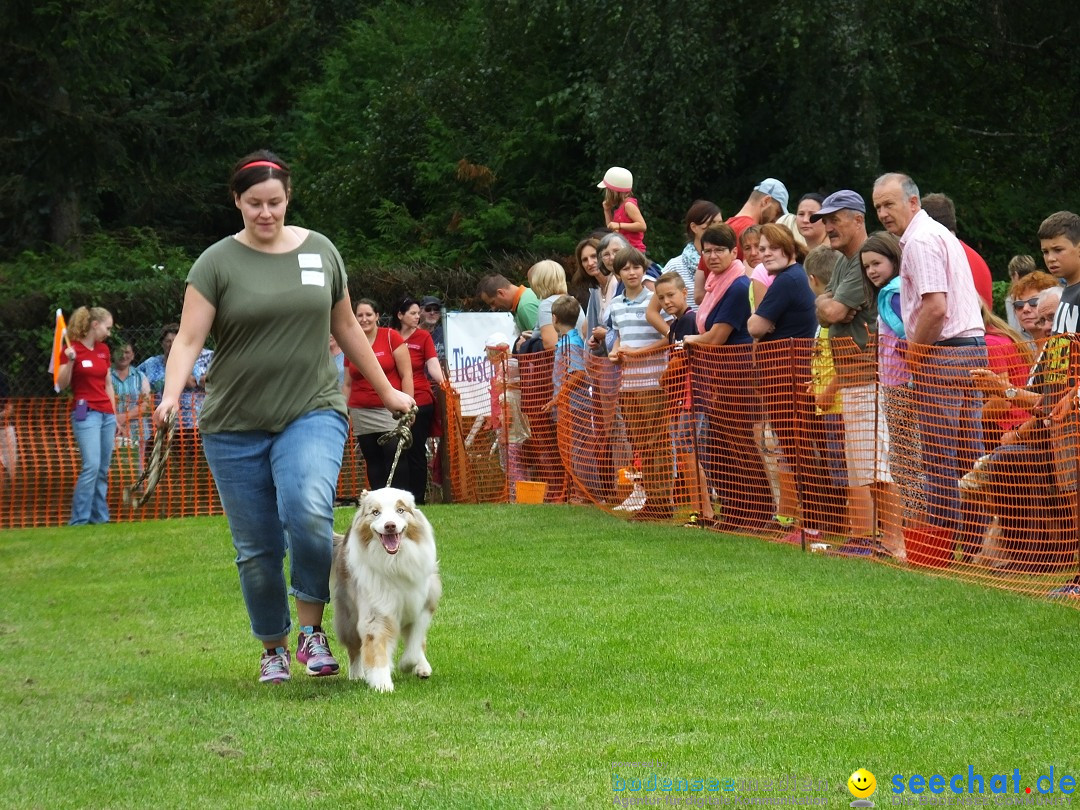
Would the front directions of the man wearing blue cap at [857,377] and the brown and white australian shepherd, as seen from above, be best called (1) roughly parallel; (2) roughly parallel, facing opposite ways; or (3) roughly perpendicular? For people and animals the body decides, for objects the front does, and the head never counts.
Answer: roughly perpendicular

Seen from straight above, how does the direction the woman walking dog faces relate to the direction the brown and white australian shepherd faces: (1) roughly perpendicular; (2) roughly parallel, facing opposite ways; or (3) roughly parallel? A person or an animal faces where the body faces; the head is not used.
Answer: roughly parallel

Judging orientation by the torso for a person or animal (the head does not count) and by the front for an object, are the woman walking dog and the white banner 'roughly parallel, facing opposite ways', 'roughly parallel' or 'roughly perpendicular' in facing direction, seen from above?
roughly parallel

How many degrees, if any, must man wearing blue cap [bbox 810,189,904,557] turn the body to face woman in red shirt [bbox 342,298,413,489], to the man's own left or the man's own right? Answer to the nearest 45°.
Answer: approximately 45° to the man's own right

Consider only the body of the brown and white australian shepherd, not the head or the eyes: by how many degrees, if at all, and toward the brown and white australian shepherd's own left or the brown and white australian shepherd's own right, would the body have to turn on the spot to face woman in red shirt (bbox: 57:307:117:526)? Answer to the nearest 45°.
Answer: approximately 180°

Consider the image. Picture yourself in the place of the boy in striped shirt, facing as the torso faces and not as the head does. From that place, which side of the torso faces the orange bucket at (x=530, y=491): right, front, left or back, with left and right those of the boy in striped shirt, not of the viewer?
right

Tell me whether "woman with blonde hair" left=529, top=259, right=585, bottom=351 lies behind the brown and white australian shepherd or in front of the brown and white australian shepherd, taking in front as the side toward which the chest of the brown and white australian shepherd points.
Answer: behind

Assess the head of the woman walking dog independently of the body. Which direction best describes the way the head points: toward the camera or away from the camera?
toward the camera

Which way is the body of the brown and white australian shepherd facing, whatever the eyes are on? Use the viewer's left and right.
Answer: facing the viewer

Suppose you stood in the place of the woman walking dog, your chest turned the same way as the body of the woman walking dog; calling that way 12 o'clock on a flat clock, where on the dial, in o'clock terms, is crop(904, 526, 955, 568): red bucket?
The red bucket is roughly at 8 o'clock from the woman walking dog.

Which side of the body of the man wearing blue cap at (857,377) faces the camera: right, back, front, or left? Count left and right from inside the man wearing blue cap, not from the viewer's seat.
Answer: left

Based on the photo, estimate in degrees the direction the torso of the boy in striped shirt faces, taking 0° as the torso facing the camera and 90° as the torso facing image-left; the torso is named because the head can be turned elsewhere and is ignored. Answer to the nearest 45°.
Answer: approximately 45°

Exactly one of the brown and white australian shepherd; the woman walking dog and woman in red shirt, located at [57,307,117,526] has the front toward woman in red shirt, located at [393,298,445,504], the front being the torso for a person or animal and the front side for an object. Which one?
woman in red shirt, located at [57,307,117,526]

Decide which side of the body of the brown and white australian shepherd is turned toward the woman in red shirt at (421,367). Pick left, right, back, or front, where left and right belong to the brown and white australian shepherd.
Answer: back

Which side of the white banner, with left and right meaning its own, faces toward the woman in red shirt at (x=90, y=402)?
right

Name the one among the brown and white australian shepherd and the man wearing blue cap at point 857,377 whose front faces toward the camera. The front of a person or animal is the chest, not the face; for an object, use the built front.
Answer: the brown and white australian shepherd

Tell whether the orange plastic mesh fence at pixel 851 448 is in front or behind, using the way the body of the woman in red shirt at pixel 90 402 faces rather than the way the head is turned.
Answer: in front

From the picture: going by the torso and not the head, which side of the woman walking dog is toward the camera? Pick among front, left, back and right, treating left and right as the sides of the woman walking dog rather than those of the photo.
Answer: front
